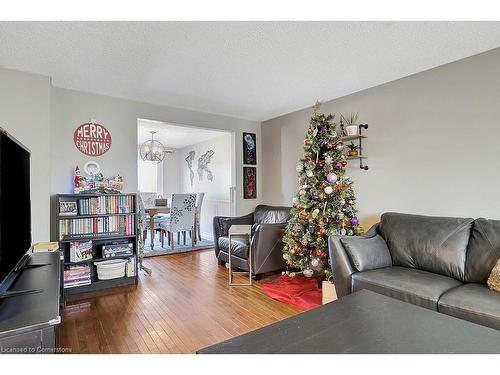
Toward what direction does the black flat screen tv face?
to the viewer's right

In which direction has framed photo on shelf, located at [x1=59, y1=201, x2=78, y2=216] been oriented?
toward the camera

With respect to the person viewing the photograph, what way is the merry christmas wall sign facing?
facing the viewer

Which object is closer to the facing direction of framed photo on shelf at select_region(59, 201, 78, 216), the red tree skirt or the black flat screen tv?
the black flat screen tv

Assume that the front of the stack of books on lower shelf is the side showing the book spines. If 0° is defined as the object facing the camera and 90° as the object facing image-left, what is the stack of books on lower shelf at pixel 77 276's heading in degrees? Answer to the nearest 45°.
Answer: approximately 0°

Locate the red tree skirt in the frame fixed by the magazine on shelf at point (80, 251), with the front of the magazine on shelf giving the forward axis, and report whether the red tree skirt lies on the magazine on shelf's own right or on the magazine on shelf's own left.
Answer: on the magazine on shelf's own left

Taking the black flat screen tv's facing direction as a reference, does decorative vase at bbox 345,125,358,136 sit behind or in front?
in front

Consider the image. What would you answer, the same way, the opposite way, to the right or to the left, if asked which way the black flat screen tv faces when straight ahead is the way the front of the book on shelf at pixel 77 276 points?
to the left

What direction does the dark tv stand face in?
to the viewer's right

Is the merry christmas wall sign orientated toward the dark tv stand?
yes

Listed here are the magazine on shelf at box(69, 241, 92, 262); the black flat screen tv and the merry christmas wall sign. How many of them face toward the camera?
2

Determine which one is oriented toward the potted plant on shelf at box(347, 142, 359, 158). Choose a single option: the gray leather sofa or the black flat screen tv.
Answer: the black flat screen tv

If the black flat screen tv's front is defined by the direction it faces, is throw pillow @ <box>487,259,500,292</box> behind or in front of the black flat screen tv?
in front

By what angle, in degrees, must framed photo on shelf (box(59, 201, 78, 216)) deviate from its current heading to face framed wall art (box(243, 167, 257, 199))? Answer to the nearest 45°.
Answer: approximately 90° to its left
